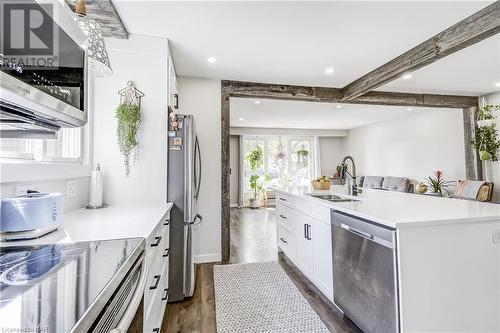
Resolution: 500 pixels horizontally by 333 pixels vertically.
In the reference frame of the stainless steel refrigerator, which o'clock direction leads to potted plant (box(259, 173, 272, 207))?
The potted plant is roughly at 10 o'clock from the stainless steel refrigerator.

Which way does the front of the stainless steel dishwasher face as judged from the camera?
facing the viewer and to the left of the viewer

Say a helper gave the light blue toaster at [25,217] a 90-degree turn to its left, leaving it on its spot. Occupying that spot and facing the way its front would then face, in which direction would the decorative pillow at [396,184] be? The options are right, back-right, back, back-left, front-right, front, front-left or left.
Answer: front-right

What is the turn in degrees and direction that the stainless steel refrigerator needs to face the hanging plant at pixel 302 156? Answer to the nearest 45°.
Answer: approximately 45° to its left

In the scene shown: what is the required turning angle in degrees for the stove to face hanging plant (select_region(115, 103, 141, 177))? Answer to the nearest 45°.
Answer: approximately 135° to its left

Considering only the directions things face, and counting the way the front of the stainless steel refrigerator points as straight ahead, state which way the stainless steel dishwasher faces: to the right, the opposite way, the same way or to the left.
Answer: the opposite way

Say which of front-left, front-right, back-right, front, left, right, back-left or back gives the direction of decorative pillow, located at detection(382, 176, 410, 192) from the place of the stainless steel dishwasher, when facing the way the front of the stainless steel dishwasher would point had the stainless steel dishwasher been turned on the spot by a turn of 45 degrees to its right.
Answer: right

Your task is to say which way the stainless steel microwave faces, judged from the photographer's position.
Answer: facing the viewer and to the right of the viewer

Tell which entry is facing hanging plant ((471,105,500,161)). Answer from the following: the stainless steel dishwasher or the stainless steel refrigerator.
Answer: the stainless steel refrigerator

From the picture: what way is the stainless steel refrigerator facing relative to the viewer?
to the viewer's right

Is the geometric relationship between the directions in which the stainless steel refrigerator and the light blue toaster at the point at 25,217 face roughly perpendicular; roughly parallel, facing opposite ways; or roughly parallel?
roughly parallel

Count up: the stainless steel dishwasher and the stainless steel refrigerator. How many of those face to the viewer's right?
1

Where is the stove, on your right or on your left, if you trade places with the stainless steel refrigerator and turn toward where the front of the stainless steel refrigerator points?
on your right

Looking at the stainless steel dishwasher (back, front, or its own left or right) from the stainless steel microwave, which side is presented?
front

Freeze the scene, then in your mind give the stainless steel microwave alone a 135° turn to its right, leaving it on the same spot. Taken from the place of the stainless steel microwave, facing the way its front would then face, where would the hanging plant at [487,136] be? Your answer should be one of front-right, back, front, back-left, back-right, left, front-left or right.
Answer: back
